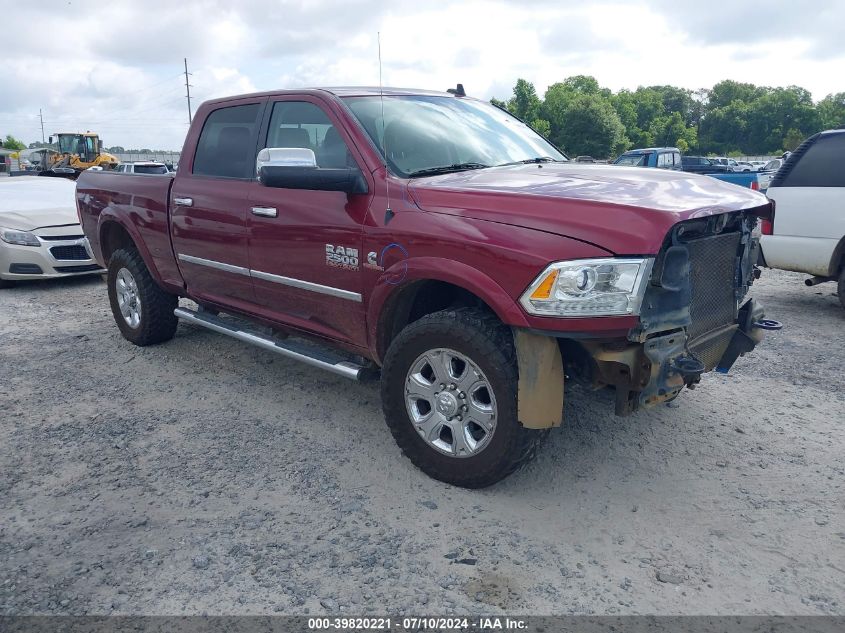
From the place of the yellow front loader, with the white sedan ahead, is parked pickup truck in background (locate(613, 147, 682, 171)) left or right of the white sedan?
left

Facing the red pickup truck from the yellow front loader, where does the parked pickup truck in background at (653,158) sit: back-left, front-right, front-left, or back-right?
front-left

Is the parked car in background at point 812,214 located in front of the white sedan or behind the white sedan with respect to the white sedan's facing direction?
in front

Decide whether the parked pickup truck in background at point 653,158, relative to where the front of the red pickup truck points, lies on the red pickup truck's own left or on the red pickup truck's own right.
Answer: on the red pickup truck's own left

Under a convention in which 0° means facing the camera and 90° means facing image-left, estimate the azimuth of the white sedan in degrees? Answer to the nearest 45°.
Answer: approximately 315°

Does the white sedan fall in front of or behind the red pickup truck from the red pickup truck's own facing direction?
behind

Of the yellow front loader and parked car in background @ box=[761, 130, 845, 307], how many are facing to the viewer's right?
1

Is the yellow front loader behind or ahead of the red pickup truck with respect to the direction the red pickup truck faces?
behind

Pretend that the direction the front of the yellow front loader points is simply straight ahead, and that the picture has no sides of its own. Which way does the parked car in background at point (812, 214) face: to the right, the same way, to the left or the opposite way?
to the left
